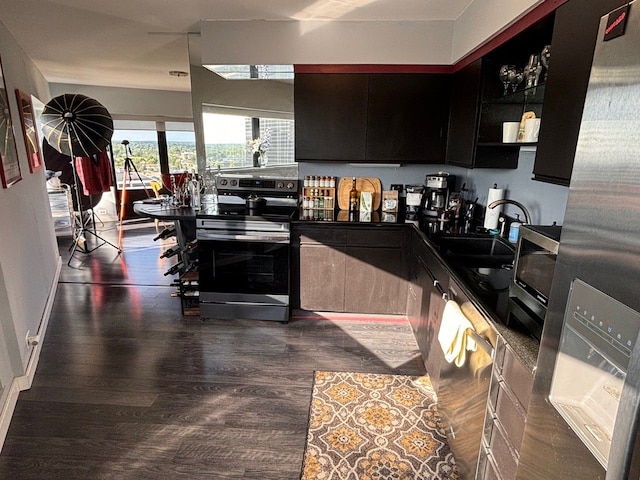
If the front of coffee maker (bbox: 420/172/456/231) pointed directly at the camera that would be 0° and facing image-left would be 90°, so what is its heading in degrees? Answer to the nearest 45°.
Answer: approximately 45°

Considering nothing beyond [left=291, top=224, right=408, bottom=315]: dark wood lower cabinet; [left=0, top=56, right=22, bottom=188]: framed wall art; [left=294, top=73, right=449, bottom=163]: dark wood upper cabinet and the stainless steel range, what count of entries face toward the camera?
3

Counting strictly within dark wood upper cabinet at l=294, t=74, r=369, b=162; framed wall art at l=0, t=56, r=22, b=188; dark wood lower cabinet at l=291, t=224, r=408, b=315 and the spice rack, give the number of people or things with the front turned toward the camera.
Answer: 3

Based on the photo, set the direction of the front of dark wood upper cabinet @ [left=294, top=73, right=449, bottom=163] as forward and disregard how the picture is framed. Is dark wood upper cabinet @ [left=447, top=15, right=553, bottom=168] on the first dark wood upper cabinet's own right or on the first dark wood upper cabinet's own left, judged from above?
on the first dark wood upper cabinet's own left

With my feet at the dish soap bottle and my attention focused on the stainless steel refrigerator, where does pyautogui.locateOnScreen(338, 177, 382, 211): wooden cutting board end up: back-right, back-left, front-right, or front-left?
back-right

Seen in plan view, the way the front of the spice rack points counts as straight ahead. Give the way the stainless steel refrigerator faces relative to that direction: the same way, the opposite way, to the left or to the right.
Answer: to the right

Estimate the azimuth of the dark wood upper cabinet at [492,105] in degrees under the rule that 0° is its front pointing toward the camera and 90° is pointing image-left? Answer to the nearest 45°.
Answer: approximately 45°
